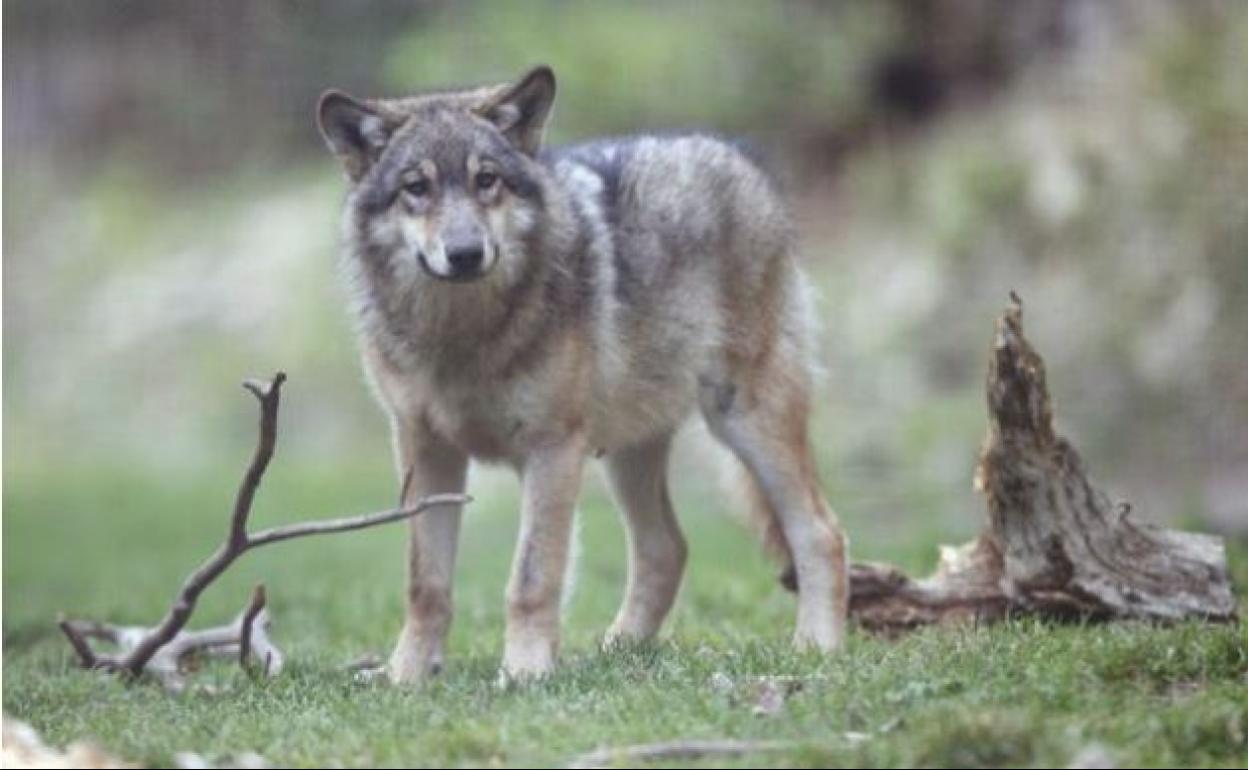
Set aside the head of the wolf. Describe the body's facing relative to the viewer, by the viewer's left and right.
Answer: facing the viewer and to the left of the viewer

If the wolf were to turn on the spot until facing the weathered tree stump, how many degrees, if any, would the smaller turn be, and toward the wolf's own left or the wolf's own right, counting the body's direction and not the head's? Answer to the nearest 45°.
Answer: approximately 135° to the wolf's own left

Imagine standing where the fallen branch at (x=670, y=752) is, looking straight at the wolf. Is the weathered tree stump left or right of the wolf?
right

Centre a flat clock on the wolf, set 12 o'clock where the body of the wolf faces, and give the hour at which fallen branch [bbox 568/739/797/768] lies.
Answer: The fallen branch is roughly at 10 o'clock from the wolf.
